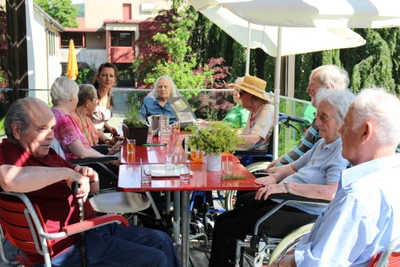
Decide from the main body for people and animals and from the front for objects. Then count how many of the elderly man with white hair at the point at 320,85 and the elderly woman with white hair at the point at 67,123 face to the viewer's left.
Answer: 1

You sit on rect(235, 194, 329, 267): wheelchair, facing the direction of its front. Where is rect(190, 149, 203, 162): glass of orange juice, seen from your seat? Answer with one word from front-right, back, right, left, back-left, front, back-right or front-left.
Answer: front-right

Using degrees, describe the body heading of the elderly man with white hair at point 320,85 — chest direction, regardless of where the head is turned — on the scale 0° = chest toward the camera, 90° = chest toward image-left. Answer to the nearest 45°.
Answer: approximately 90°

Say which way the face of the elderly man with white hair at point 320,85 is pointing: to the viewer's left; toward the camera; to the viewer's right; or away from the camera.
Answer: to the viewer's left

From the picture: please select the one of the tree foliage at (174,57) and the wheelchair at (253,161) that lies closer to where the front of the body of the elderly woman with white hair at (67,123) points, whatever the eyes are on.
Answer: the wheelchair

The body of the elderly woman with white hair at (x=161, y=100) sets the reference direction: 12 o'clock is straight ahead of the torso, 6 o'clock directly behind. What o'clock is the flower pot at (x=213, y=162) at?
The flower pot is roughly at 12 o'clock from the elderly woman with white hair.

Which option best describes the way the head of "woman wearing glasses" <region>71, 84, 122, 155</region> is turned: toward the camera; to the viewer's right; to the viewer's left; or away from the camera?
to the viewer's right

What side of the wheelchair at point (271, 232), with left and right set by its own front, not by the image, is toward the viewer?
left

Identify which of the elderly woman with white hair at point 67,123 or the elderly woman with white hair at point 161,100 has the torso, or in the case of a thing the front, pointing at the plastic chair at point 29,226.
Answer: the elderly woman with white hair at point 161,100

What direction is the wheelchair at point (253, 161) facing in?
to the viewer's left

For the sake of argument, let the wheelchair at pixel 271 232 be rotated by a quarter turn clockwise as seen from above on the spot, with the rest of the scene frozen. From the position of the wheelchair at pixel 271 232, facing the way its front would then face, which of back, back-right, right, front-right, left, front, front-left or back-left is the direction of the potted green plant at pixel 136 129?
front-left

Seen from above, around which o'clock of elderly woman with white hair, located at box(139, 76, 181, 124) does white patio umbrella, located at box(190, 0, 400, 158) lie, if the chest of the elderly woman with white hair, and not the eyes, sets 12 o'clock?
The white patio umbrella is roughly at 11 o'clock from the elderly woman with white hair.

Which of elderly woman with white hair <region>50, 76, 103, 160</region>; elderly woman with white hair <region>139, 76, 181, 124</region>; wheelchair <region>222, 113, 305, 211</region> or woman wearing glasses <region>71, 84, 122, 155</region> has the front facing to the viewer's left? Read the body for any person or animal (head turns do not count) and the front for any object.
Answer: the wheelchair

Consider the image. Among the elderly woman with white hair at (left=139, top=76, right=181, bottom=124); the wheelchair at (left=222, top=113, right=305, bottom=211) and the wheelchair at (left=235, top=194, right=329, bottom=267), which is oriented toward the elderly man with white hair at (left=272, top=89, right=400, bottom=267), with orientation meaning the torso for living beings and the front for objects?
the elderly woman with white hair

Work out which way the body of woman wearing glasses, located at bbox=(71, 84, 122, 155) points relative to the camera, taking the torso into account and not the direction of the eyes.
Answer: to the viewer's right

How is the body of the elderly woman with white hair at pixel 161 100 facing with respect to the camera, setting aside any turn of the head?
toward the camera

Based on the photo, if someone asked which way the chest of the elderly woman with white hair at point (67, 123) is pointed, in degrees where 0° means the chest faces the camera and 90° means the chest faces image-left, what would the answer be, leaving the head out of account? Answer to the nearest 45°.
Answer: approximately 270°

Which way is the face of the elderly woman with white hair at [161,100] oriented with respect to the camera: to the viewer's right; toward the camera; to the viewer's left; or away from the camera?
toward the camera
